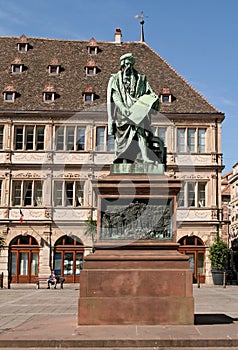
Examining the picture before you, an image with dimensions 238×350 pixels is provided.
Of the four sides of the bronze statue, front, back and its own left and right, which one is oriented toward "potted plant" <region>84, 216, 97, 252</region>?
back

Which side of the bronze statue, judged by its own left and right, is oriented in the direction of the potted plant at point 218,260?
back

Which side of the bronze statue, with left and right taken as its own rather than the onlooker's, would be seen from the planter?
back

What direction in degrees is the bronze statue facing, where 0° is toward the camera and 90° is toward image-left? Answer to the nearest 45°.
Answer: approximately 0°
